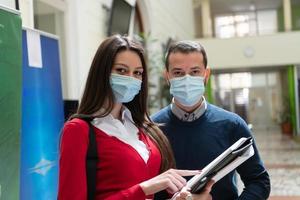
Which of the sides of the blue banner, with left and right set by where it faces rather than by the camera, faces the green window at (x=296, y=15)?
left

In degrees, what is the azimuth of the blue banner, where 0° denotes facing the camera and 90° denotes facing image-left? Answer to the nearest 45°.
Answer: approximately 315°

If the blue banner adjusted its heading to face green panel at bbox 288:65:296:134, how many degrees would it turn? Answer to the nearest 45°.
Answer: approximately 90° to its left

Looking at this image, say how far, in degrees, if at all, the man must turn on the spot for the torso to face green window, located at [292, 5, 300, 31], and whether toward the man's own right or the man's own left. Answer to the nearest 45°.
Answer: approximately 180°

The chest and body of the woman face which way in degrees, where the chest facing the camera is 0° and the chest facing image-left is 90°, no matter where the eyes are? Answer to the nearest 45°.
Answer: approximately 315°

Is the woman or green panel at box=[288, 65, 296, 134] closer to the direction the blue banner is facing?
the woman

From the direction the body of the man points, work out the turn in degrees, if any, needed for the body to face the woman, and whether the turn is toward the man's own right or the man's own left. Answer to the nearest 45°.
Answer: approximately 45° to the man's own right

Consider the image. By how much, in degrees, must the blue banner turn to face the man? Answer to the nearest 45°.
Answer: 0° — it already faces them

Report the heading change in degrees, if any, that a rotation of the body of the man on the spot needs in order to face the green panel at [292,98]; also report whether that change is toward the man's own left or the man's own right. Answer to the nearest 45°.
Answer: approximately 180°

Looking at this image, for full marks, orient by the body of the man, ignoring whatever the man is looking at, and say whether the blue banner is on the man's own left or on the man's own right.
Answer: on the man's own right
